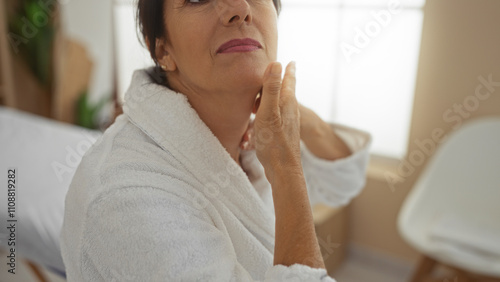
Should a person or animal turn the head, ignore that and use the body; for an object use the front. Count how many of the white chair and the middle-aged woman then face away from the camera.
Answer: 0

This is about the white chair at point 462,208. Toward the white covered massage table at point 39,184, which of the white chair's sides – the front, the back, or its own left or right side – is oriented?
front

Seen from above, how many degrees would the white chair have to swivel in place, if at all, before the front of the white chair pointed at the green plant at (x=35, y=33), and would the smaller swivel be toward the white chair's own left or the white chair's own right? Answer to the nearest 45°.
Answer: approximately 45° to the white chair's own right

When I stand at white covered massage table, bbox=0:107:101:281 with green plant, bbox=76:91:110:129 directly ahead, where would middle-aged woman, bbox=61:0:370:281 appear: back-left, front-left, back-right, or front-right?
back-right

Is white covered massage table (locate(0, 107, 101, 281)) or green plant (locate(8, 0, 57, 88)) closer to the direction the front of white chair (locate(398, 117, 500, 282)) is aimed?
the white covered massage table

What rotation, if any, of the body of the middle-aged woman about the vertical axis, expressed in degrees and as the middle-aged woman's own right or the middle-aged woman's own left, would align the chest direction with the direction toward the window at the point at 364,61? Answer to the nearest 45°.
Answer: approximately 90° to the middle-aged woman's own left

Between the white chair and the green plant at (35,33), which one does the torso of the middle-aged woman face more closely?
the white chair

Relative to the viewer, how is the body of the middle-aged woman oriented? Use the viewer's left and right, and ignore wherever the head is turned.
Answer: facing the viewer and to the right of the viewer
